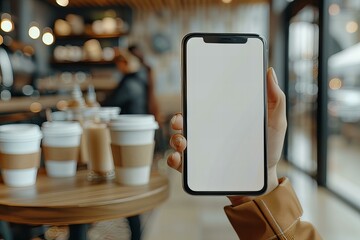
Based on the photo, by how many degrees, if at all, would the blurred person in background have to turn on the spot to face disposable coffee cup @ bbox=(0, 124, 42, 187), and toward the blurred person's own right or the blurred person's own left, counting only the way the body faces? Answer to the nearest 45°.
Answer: approximately 90° to the blurred person's own left

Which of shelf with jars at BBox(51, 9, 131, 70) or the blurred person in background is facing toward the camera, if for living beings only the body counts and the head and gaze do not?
the shelf with jars

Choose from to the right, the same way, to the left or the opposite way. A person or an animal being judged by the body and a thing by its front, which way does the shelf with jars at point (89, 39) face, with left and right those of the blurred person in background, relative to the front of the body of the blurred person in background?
to the left

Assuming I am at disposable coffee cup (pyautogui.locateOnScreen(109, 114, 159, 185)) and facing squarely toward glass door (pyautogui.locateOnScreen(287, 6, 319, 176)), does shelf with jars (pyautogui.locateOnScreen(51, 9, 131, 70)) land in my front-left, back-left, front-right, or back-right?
front-left

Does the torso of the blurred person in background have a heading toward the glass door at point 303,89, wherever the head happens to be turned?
no

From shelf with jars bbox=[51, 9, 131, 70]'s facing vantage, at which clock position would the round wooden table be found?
The round wooden table is roughly at 12 o'clock from the shelf with jars.

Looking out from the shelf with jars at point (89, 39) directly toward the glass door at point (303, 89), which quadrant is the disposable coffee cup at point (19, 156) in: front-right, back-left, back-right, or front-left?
front-right

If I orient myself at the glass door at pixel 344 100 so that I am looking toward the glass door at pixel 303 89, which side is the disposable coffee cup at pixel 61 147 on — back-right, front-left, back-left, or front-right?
back-left

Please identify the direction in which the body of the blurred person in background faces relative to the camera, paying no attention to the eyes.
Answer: to the viewer's left

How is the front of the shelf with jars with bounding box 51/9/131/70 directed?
toward the camera

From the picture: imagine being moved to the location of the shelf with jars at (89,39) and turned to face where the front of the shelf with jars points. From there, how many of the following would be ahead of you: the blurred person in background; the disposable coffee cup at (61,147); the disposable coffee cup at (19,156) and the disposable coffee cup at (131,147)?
4

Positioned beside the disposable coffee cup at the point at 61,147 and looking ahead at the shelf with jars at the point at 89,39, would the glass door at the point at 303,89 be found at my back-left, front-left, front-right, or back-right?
front-right

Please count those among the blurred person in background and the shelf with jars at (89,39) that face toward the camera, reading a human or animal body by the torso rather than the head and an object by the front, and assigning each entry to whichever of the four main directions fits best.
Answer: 1

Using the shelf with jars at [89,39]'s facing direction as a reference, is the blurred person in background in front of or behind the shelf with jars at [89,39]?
in front
